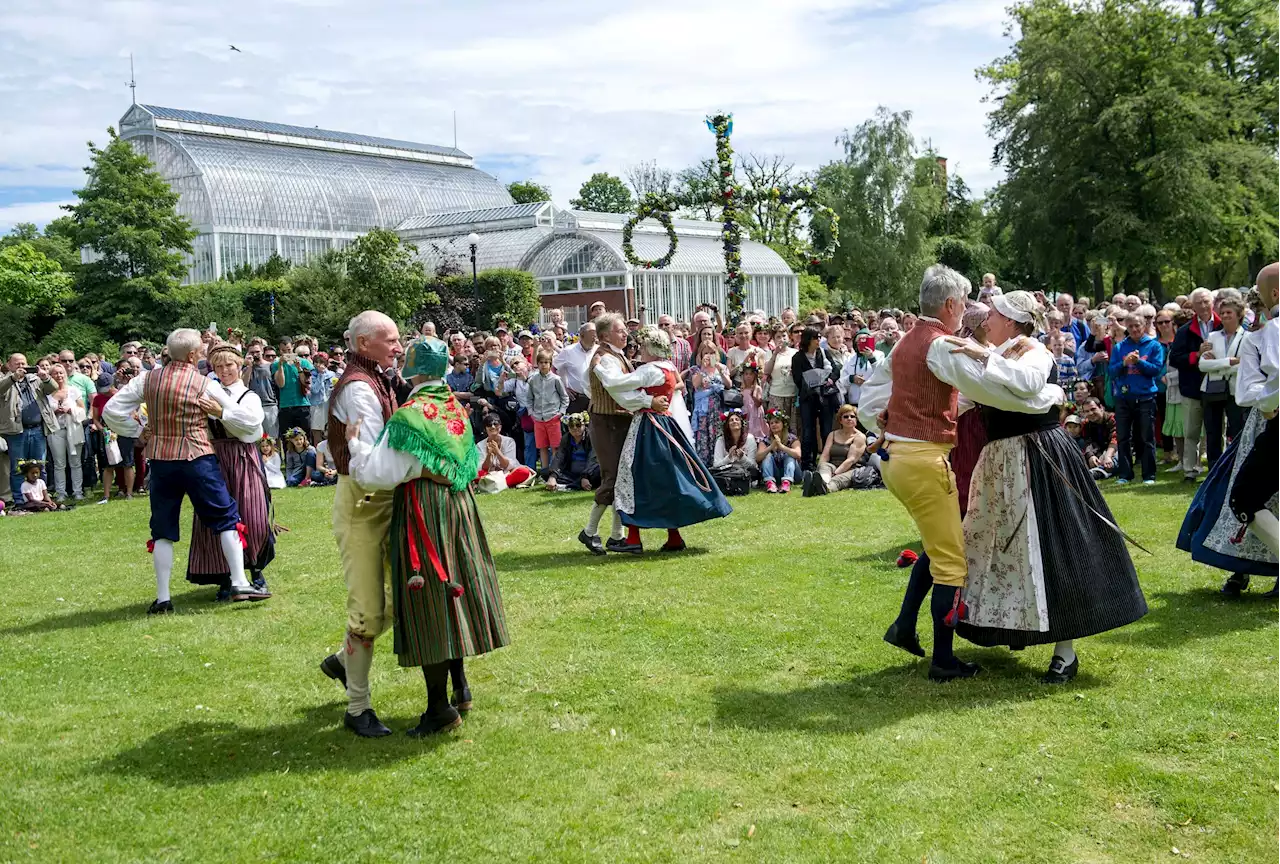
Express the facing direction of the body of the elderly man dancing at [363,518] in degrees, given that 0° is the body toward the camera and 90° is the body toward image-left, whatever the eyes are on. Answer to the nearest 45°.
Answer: approximately 270°

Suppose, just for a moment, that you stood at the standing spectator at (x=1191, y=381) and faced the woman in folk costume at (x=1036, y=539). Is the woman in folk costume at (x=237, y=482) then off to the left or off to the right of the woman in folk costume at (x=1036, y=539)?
right

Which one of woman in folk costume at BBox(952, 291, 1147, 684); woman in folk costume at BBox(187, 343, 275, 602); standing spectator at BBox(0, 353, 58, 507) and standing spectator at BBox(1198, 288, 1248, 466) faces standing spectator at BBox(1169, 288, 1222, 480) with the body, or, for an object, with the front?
standing spectator at BBox(0, 353, 58, 507)

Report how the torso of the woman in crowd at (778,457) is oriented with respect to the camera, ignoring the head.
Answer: toward the camera

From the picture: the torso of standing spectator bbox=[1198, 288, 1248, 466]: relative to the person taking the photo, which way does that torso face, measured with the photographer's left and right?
facing the viewer and to the left of the viewer

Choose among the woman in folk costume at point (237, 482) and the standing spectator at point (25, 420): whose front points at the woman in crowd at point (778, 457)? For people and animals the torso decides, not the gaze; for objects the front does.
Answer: the standing spectator

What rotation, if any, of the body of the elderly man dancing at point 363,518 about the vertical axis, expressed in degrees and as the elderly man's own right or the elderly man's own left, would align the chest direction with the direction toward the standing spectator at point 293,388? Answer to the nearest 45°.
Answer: approximately 90° to the elderly man's own left

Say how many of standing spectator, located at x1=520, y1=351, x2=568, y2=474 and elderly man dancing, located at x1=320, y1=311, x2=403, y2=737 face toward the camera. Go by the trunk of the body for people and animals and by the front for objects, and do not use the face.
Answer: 1

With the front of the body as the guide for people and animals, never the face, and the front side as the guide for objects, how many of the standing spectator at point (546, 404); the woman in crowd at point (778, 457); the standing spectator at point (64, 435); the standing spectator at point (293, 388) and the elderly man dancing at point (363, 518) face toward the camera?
4

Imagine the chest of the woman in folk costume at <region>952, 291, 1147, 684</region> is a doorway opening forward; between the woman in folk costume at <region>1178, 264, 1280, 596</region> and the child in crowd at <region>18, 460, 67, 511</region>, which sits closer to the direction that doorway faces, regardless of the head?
the child in crowd

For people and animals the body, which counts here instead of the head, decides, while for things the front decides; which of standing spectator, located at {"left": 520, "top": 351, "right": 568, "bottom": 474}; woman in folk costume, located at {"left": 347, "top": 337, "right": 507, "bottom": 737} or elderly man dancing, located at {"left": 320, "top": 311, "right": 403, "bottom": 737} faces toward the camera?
the standing spectator

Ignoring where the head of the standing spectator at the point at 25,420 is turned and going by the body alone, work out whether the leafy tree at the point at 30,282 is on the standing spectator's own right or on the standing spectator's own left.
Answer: on the standing spectator's own left

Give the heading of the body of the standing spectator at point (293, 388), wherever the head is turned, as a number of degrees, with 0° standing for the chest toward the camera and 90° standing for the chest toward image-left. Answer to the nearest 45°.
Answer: approximately 0°

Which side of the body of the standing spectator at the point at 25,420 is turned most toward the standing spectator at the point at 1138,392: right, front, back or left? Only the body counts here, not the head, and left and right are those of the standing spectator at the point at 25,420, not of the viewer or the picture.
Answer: front

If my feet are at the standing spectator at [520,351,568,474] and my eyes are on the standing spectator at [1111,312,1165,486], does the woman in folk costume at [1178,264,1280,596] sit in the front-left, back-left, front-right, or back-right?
front-right

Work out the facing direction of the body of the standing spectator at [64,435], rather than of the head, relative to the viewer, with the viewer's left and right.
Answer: facing the viewer

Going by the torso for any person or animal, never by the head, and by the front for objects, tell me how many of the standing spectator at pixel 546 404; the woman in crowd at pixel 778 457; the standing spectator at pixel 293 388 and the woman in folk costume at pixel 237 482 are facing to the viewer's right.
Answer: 0

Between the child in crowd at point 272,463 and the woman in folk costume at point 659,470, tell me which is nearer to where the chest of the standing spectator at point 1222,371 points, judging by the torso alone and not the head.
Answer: the woman in folk costume
